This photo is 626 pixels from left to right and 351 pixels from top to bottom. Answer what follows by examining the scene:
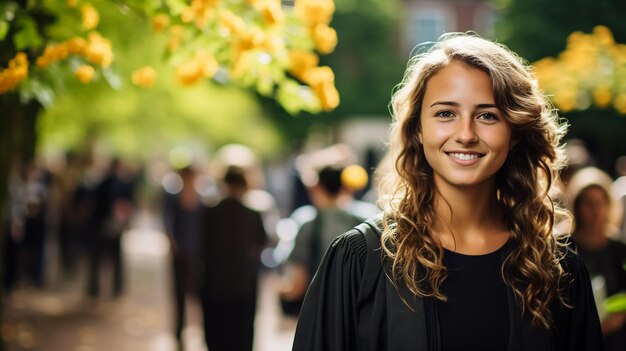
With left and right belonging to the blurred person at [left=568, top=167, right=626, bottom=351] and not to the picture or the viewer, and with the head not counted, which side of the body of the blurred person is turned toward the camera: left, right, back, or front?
front

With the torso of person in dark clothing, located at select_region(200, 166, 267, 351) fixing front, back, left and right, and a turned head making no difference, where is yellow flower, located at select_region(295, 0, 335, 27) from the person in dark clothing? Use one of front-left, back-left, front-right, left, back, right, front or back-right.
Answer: back

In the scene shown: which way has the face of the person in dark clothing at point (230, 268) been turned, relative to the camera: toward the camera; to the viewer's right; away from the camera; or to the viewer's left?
away from the camera

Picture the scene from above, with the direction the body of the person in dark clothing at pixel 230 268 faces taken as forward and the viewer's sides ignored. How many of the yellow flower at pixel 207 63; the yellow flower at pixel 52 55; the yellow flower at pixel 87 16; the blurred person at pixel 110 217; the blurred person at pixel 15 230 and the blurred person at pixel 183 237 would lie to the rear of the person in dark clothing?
3

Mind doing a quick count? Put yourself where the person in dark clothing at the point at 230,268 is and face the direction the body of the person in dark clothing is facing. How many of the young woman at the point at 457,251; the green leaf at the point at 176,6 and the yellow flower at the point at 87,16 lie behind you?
3

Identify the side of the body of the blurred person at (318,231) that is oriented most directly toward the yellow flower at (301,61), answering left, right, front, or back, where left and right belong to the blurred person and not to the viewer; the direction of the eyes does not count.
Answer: back

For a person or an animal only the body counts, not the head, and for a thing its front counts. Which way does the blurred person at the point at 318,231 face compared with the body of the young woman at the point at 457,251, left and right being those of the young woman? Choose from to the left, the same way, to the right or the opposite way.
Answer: the opposite way

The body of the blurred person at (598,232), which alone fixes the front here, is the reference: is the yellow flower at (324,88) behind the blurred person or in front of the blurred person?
in front

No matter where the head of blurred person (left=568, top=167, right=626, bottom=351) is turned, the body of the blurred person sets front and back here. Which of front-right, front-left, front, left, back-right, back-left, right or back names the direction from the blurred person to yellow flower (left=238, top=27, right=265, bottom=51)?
front-right

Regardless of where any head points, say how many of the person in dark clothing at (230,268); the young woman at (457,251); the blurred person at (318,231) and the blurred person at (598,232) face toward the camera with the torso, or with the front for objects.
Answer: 2

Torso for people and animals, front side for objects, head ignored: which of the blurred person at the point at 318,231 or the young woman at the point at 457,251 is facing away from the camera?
the blurred person

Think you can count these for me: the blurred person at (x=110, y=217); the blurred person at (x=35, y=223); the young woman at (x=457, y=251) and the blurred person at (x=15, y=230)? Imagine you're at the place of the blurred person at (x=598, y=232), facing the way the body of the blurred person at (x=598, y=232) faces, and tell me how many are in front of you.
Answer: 1

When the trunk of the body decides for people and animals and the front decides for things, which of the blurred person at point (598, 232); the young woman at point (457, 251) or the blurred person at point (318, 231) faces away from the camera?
the blurred person at point (318, 231)

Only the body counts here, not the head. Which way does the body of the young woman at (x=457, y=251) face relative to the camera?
toward the camera

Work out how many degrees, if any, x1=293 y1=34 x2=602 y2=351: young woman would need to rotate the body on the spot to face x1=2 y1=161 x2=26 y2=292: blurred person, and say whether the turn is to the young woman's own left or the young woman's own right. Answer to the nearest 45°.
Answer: approximately 135° to the young woman's own right

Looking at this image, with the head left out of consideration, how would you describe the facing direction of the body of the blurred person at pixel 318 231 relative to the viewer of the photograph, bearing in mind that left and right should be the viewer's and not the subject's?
facing away from the viewer
